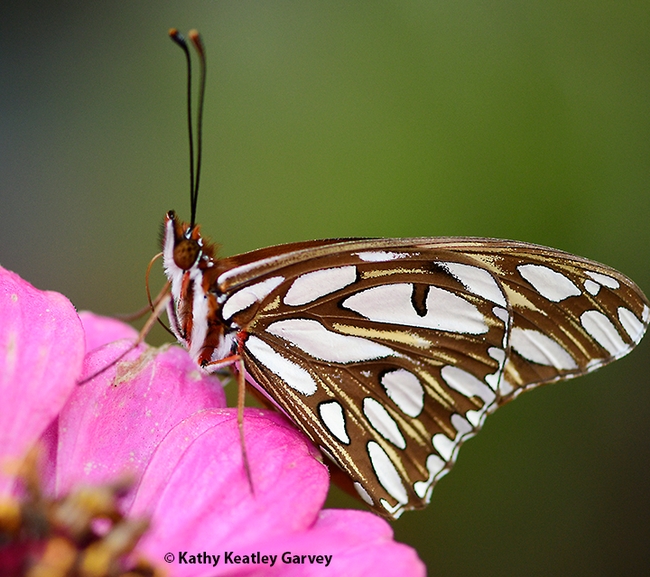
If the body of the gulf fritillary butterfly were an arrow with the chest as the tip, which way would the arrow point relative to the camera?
to the viewer's left
